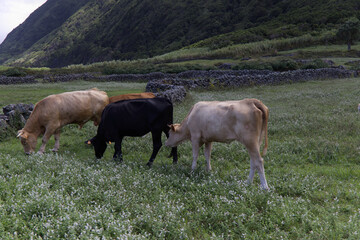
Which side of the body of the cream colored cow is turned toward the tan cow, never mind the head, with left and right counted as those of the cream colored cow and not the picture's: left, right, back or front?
front

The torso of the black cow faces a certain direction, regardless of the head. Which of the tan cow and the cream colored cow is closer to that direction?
the tan cow

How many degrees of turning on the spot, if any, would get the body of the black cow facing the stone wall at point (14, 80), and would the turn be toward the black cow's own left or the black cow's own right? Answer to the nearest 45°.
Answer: approximately 90° to the black cow's own right

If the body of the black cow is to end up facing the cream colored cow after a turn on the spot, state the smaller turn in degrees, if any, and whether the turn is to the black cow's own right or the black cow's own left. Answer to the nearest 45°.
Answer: approximately 135° to the black cow's own left

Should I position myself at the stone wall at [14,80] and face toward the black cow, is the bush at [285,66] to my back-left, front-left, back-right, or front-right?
front-left

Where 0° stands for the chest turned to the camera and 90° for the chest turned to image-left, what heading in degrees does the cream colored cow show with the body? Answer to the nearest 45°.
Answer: approximately 135°

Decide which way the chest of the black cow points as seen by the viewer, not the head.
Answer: to the viewer's left

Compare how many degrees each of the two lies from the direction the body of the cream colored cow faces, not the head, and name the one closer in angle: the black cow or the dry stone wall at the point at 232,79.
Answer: the black cow

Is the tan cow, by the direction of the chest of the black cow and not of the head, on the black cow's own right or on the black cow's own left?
on the black cow's own right

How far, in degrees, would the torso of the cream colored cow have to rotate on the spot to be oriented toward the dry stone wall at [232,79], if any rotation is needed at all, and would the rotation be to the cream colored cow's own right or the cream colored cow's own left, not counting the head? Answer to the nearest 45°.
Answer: approximately 45° to the cream colored cow's own right

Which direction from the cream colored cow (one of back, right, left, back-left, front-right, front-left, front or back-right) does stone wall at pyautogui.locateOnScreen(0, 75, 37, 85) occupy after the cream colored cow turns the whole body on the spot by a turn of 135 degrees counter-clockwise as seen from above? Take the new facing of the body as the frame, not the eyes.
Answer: back-right

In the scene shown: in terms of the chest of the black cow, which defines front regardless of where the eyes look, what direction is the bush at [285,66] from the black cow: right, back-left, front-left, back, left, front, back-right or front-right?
back-right

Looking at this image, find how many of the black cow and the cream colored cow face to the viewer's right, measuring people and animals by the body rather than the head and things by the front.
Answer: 0

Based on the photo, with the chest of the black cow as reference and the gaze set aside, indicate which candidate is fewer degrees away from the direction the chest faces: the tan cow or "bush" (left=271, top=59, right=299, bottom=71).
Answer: the tan cow
